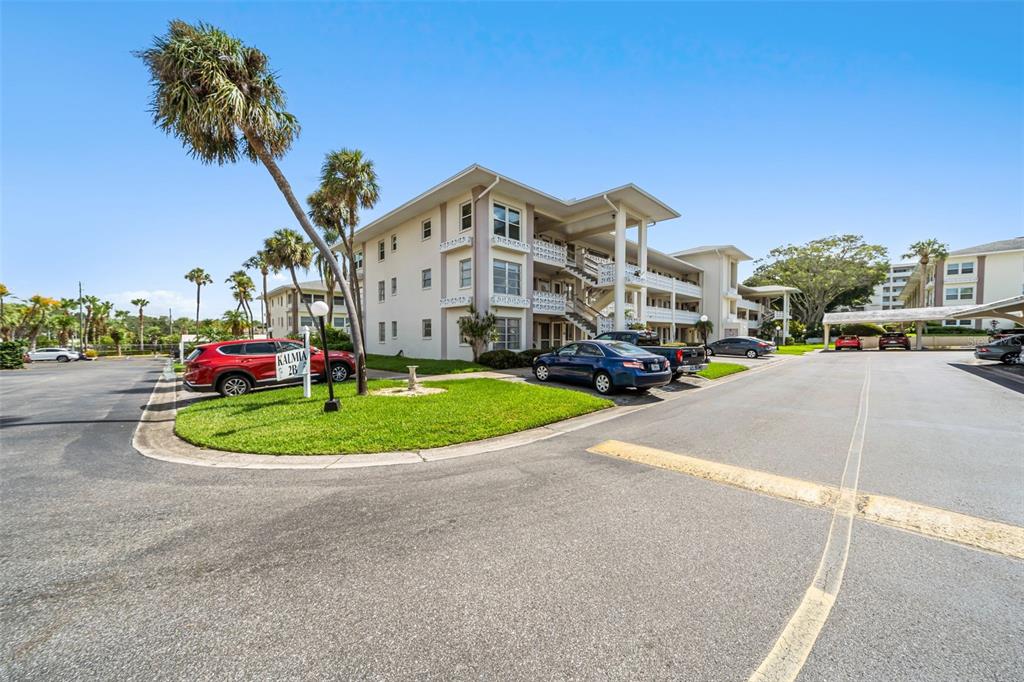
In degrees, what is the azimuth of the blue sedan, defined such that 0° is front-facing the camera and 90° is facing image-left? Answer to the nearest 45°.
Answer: approximately 135°

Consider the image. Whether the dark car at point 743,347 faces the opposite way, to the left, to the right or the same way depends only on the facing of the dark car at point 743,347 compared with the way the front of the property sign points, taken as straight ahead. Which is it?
the opposite way

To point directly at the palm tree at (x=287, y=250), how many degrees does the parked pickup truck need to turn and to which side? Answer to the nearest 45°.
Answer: approximately 45° to its left

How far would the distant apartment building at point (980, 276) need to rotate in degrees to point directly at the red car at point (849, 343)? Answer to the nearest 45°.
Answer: approximately 45° to its left

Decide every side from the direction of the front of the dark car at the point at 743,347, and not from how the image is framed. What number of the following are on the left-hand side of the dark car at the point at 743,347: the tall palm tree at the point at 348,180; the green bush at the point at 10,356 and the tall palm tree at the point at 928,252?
2

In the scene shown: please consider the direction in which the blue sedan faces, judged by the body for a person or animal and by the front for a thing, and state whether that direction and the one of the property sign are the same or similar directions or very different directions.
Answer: very different directions

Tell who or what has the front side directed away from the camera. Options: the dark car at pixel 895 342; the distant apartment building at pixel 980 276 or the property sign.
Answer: the dark car

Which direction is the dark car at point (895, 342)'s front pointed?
away from the camera

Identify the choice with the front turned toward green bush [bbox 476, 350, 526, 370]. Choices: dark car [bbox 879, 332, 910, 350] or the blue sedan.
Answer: the blue sedan
